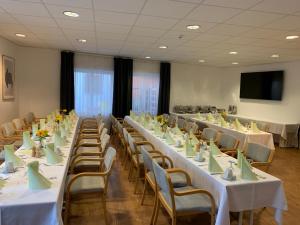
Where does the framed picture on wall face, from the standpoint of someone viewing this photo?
facing the viewer and to the right of the viewer

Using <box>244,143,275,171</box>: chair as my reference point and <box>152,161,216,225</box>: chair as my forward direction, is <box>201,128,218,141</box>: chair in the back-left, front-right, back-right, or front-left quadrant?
back-right

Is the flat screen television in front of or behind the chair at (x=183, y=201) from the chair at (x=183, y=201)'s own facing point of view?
in front

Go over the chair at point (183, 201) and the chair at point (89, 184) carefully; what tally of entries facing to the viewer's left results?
1

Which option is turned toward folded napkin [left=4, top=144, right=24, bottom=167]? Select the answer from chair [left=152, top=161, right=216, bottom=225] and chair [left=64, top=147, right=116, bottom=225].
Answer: chair [left=64, top=147, right=116, bottom=225]

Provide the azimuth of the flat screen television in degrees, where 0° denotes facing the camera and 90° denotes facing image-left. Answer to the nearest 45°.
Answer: approximately 45°

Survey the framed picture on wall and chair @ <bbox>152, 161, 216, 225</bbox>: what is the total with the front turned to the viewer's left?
0

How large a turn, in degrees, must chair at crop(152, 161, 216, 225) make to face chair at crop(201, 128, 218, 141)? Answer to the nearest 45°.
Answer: approximately 45° to its left

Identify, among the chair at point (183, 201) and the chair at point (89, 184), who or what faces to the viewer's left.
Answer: the chair at point (89, 184)

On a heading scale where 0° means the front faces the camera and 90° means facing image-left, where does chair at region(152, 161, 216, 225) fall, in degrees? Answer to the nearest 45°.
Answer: approximately 225°

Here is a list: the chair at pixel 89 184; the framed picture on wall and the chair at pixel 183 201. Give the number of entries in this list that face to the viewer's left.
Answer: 1

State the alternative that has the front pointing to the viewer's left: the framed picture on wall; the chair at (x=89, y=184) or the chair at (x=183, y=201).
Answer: the chair at (x=89, y=184)

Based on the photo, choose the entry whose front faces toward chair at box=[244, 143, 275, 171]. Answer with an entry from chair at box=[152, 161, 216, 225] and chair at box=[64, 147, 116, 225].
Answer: chair at box=[152, 161, 216, 225]

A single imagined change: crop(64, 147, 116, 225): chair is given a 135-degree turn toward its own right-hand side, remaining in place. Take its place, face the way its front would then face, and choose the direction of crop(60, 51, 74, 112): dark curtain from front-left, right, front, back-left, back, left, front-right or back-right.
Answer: front-left

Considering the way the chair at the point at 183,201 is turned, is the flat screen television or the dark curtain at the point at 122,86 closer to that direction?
the flat screen television

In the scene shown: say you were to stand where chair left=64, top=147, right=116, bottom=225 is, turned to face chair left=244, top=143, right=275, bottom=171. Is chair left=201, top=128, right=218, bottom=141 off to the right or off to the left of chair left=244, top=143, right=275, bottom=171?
left

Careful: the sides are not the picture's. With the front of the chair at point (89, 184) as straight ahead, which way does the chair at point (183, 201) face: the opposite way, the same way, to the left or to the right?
the opposite way

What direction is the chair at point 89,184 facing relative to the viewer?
to the viewer's left

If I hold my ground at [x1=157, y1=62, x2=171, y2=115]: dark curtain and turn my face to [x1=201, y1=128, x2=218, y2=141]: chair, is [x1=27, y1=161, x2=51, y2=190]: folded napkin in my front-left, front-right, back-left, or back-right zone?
front-right

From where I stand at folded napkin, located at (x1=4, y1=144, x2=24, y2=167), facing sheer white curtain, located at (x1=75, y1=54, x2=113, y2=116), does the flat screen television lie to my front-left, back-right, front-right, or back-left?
front-right
